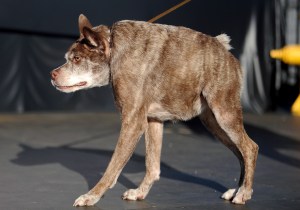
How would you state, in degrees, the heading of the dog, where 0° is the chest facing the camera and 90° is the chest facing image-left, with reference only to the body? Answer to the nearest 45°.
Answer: approximately 90°
